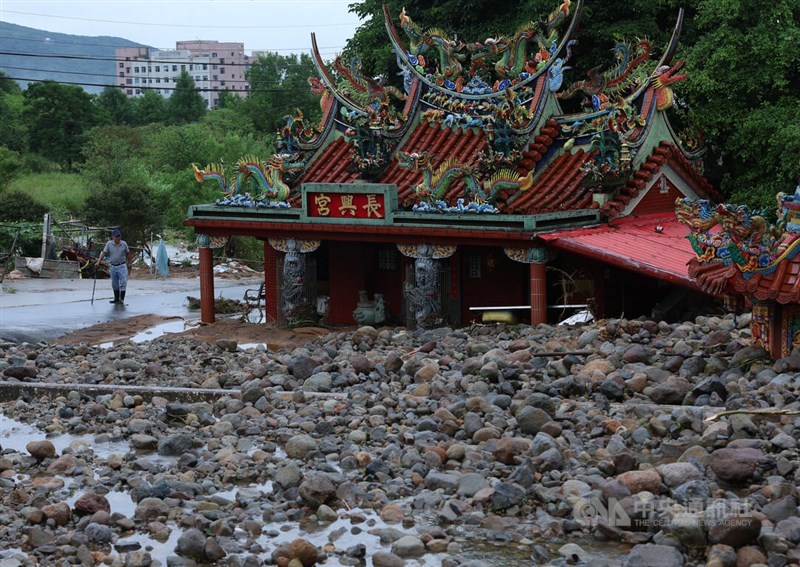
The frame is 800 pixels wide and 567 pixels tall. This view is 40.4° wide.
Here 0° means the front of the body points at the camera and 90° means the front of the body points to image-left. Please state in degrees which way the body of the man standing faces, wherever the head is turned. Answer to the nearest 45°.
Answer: approximately 0°

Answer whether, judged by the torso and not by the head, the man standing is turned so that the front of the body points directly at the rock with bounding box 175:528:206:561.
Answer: yes

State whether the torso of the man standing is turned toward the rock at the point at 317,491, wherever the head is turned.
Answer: yes

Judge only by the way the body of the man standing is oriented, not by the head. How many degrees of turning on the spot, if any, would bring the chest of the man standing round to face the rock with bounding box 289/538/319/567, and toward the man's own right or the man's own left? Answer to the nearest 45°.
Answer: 0° — they already face it

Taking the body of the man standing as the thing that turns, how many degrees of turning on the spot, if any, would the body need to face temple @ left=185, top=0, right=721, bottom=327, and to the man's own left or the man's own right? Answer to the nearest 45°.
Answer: approximately 45° to the man's own left

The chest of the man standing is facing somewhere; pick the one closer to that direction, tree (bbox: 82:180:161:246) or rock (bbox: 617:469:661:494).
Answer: the rock

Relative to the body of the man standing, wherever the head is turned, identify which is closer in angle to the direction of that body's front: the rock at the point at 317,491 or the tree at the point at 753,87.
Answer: the rock

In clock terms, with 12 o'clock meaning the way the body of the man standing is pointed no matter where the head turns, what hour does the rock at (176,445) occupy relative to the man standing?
The rock is roughly at 12 o'clock from the man standing.

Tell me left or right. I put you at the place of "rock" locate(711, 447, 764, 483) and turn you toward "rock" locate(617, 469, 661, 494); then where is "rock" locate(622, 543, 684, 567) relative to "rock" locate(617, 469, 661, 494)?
left

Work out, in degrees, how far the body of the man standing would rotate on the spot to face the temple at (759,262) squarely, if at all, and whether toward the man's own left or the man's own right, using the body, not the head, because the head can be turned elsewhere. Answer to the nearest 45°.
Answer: approximately 45° to the man's own left

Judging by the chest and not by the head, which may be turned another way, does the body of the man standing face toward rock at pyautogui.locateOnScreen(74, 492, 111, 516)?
yes
